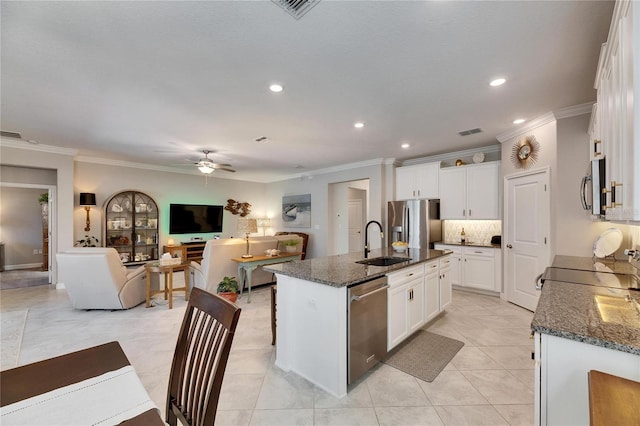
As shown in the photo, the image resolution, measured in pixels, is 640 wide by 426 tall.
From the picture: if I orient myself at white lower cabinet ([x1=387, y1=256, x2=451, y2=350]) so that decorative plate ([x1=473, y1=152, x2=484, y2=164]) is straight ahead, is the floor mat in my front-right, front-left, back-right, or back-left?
back-right

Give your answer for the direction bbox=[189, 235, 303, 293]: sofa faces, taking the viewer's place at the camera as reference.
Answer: facing away from the viewer and to the left of the viewer

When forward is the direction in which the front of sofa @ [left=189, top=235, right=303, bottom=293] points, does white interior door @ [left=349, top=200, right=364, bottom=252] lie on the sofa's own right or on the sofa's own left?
on the sofa's own right

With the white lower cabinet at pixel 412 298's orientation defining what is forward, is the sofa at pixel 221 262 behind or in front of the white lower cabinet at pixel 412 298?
behind

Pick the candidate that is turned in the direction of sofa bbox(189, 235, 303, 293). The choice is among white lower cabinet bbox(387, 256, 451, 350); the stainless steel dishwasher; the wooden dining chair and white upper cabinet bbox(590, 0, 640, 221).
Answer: the white upper cabinet

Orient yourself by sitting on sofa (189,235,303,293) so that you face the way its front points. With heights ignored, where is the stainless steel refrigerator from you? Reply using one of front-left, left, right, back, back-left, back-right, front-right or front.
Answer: back-right
